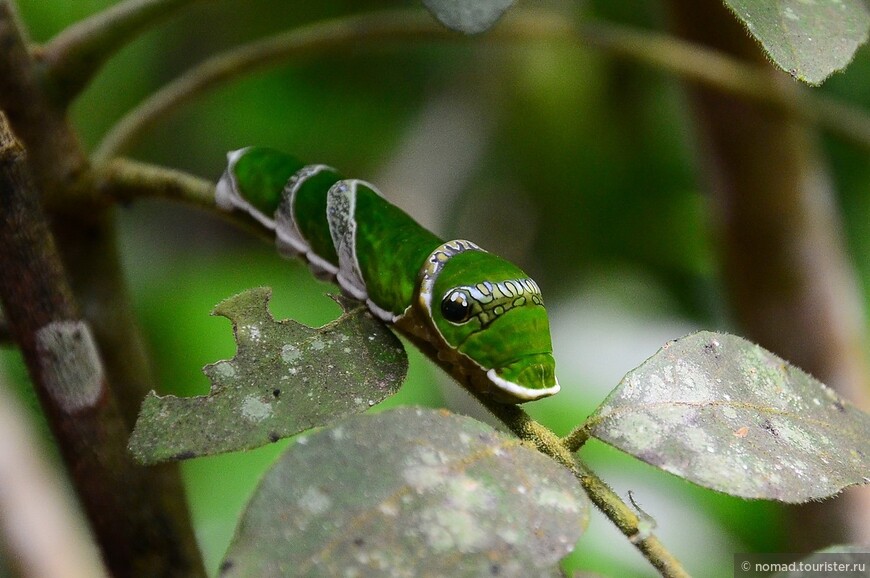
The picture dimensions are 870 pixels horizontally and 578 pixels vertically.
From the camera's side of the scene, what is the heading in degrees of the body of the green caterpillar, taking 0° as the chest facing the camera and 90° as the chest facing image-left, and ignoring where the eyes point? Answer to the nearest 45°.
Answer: approximately 315°
